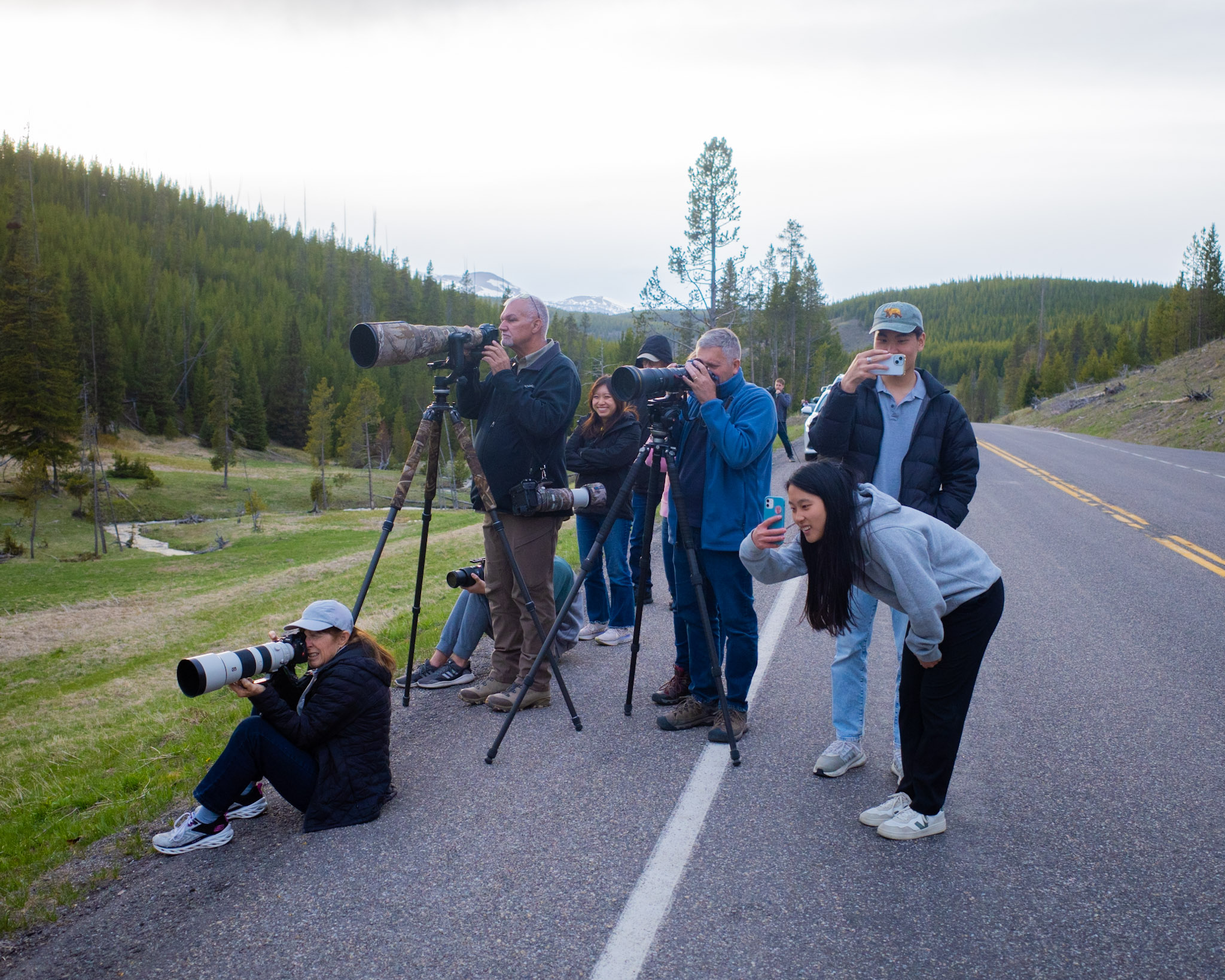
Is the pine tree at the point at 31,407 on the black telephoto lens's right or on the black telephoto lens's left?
on its right

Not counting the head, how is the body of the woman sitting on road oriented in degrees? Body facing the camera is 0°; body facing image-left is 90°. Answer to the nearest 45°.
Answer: approximately 90°

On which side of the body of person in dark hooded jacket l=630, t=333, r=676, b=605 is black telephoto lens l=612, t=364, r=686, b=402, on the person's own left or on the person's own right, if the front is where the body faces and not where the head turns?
on the person's own left

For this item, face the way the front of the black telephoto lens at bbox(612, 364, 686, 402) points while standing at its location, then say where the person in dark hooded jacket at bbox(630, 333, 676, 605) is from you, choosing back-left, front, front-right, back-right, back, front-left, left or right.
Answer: back-right

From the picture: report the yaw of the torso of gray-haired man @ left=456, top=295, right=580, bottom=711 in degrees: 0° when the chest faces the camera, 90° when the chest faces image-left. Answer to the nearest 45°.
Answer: approximately 45°

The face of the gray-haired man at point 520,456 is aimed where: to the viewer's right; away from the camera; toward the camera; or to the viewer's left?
to the viewer's left

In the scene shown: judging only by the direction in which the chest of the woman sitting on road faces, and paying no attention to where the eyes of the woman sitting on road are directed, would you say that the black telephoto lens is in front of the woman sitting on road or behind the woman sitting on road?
behind

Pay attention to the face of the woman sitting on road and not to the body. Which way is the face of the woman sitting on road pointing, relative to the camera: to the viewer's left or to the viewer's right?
to the viewer's left

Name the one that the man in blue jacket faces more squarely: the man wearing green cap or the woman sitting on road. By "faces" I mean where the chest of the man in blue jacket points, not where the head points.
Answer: the woman sitting on road

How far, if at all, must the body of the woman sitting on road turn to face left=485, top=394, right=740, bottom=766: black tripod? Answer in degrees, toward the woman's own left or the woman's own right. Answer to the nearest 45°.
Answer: approximately 180°

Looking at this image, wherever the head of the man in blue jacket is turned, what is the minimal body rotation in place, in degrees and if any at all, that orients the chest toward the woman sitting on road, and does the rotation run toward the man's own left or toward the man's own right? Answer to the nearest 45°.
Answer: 0° — they already face them
